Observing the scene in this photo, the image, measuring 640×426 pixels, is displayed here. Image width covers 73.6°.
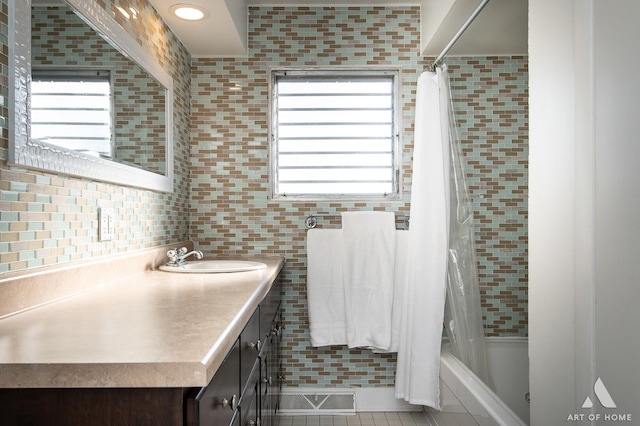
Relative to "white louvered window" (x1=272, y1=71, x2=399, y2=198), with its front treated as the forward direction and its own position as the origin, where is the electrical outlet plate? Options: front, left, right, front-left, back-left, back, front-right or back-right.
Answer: front-right

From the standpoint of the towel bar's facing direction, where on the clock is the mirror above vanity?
The mirror above vanity is roughly at 1 o'clock from the towel bar.

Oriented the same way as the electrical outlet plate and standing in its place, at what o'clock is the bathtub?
The bathtub is roughly at 11 o'clock from the electrical outlet plate.

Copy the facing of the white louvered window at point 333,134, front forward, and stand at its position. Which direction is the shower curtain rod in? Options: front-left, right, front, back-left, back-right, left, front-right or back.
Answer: front-left

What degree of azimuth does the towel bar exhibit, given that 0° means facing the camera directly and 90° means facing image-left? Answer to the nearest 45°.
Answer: approximately 0°

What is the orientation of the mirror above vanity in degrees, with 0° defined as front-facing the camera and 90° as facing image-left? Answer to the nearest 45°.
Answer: approximately 315°

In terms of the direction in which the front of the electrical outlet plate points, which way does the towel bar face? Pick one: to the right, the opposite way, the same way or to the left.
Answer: to the right

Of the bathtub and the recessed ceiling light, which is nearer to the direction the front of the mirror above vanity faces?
the bathtub
